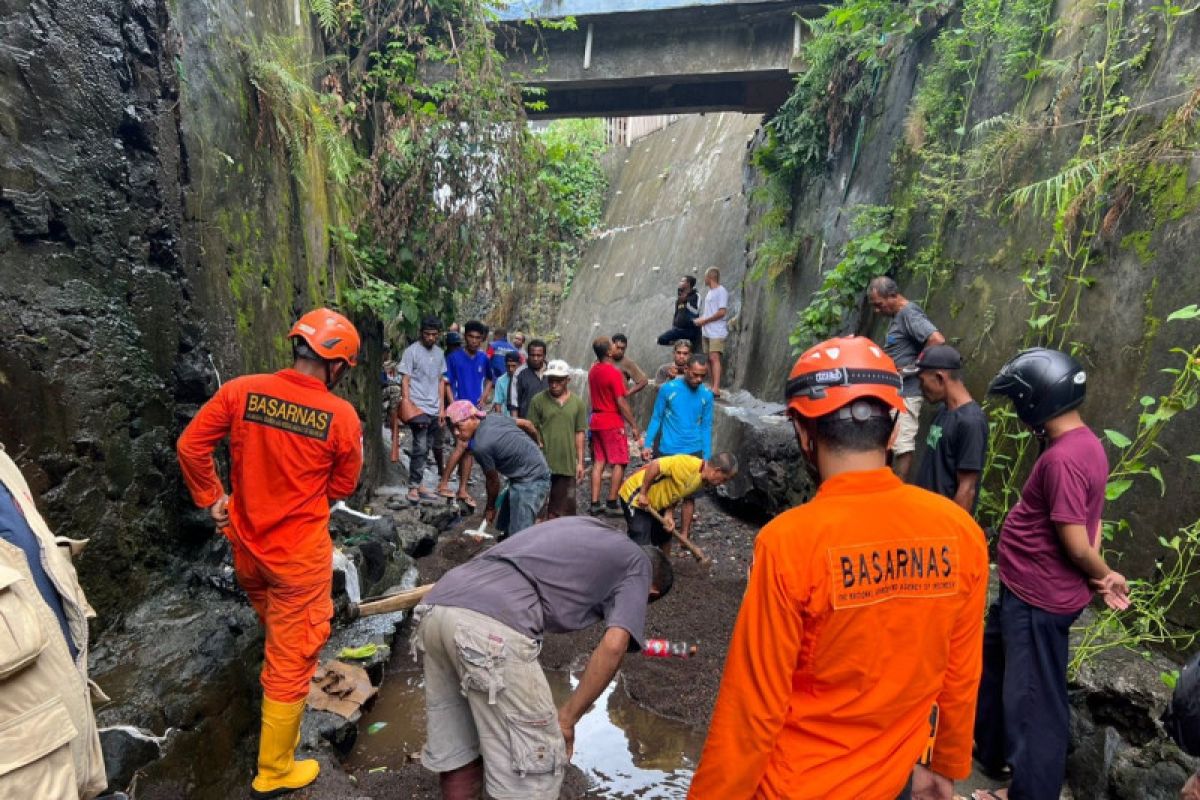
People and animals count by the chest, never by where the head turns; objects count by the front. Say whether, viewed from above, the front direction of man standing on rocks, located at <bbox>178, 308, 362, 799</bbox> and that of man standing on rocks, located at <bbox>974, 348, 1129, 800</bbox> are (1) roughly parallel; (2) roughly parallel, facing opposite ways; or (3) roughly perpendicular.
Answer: roughly perpendicular

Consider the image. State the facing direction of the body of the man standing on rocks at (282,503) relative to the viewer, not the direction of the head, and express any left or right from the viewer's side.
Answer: facing away from the viewer and to the right of the viewer

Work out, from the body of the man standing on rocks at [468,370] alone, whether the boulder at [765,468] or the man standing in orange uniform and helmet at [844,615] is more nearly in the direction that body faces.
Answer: the man standing in orange uniform and helmet

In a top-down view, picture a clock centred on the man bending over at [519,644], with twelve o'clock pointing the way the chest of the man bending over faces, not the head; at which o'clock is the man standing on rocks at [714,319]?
The man standing on rocks is roughly at 11 o'clock from the man bending over.

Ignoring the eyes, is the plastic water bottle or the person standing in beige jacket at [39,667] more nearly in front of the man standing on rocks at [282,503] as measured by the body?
the plastic water bottle

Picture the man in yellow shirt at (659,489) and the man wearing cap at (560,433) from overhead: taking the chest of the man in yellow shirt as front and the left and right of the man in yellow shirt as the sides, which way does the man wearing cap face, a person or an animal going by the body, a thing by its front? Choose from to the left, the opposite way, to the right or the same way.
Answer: to the right

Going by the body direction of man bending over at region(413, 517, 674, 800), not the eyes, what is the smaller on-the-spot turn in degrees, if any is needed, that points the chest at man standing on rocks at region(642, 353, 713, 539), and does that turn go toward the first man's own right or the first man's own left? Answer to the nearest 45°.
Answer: approximately 45° to the first man's own left

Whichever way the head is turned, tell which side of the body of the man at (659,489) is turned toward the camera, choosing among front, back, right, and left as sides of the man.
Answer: right

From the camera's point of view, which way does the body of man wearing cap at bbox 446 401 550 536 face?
to the viewer's left

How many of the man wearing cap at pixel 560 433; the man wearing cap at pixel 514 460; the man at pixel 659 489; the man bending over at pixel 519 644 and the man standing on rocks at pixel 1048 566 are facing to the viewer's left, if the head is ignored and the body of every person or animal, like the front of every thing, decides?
2

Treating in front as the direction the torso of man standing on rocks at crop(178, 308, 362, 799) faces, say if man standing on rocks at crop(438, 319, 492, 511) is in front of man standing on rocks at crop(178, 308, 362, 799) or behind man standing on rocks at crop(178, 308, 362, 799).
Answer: in front

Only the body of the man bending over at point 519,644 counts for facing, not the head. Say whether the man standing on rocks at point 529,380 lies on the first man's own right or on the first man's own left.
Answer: on the first man's own left
